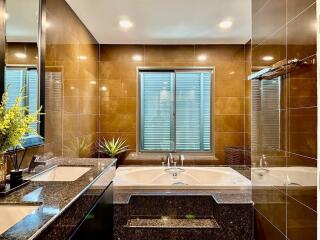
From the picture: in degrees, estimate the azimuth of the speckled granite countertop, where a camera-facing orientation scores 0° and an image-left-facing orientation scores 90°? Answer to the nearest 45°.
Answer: approximately 270°

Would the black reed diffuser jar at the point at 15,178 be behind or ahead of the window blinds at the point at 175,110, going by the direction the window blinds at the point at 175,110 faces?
ahead

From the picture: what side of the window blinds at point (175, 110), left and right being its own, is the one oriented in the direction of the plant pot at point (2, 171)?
front

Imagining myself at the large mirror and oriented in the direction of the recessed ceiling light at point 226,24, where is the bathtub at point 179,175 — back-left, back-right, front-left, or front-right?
front-left

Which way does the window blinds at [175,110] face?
toward the camera

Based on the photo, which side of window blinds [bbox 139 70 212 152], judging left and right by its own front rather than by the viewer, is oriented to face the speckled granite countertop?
front

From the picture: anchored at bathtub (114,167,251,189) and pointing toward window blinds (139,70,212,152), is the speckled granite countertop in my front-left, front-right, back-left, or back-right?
back-left

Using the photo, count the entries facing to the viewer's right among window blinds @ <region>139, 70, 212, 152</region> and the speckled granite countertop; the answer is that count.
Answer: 1
